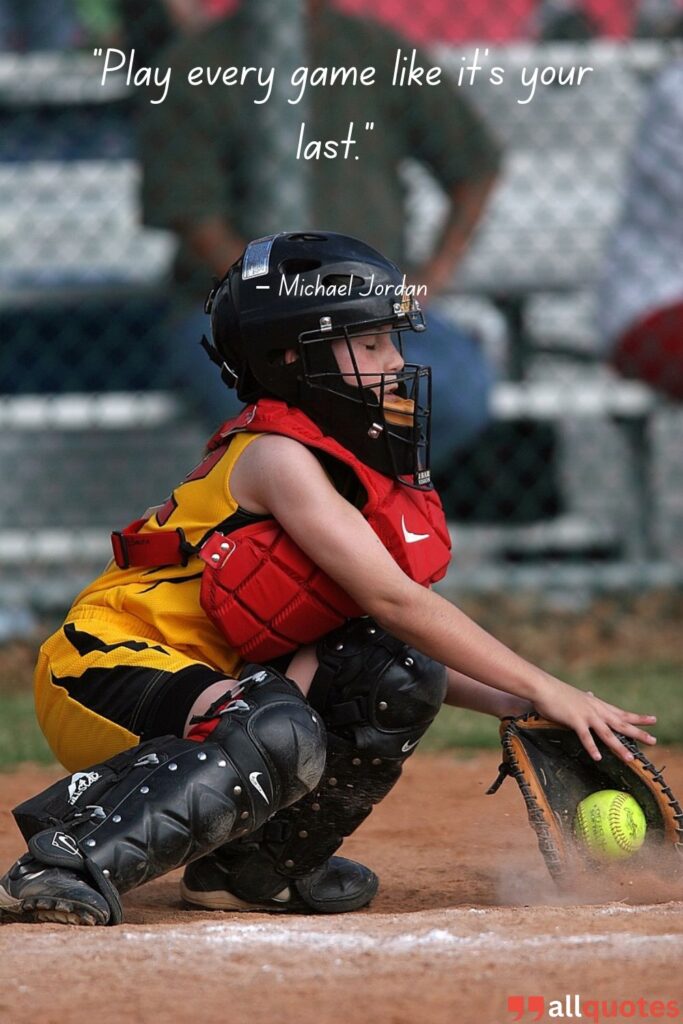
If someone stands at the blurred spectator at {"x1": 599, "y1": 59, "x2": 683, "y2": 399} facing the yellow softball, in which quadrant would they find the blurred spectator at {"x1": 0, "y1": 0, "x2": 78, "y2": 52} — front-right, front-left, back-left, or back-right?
back-right

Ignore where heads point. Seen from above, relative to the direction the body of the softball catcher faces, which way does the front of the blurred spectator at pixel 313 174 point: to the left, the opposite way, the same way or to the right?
to the right

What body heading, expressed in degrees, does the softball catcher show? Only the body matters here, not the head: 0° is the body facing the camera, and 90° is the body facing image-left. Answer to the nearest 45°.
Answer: approximately 270°

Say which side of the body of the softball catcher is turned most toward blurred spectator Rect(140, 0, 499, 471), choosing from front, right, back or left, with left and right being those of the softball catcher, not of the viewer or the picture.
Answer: left

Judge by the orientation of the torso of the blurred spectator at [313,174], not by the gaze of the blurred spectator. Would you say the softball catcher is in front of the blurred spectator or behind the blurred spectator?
in front

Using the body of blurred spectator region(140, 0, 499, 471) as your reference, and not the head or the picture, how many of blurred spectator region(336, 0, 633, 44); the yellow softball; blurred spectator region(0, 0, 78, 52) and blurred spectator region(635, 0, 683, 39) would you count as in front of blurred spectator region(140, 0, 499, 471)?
1

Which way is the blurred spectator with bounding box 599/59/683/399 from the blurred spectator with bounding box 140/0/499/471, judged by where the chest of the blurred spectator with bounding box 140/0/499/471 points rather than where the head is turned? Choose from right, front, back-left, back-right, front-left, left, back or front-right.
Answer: left

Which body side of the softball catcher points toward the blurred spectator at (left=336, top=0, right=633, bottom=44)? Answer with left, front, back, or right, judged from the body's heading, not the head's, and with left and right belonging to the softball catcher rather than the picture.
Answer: left

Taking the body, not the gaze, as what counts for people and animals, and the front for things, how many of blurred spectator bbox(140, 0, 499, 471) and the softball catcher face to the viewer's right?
1
